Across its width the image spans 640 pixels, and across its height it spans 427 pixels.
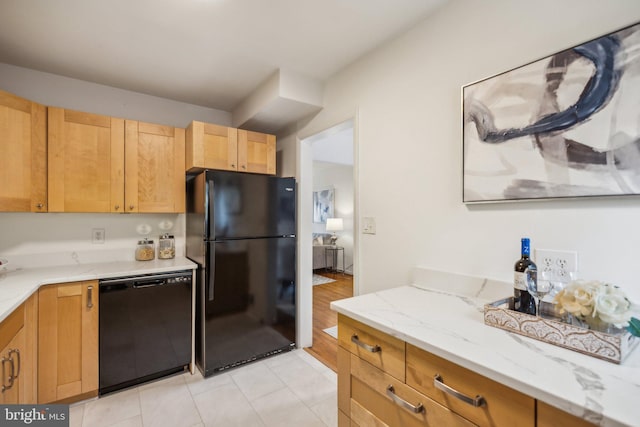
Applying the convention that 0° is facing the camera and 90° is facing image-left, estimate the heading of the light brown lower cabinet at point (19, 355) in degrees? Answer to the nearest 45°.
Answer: approximately 270°

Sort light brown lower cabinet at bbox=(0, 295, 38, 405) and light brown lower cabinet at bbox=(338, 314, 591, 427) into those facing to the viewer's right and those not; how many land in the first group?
1

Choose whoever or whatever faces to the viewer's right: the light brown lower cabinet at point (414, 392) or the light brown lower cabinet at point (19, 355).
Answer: the light brown lower cabinet at point (19, 355)

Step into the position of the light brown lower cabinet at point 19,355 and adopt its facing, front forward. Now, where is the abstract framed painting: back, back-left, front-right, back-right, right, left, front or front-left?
front-right

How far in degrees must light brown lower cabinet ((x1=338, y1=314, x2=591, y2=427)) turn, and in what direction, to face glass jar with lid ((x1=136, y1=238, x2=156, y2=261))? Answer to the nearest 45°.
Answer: approximately 45° to its right

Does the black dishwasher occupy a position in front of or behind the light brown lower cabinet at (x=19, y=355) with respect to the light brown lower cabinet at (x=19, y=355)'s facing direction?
in front

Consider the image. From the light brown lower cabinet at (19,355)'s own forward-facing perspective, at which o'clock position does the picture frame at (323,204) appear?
The picture frame is roughly at 11 o'clock from the light brown lower cabinet.

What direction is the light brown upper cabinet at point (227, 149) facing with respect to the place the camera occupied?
facing the viewer and to the right of the viewer

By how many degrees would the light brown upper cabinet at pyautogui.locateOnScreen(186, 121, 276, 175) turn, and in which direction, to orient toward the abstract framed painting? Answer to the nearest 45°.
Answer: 0° — it already faces it

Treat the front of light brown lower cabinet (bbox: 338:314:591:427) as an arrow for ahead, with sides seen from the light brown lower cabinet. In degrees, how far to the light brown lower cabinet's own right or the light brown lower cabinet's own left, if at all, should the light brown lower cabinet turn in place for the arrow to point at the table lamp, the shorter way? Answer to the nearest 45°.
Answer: approximately 90° to the light brown lower cabinet's own right

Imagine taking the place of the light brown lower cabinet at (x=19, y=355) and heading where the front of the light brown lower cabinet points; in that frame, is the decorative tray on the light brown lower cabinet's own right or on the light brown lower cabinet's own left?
on the light brown lower cabinet's own right
